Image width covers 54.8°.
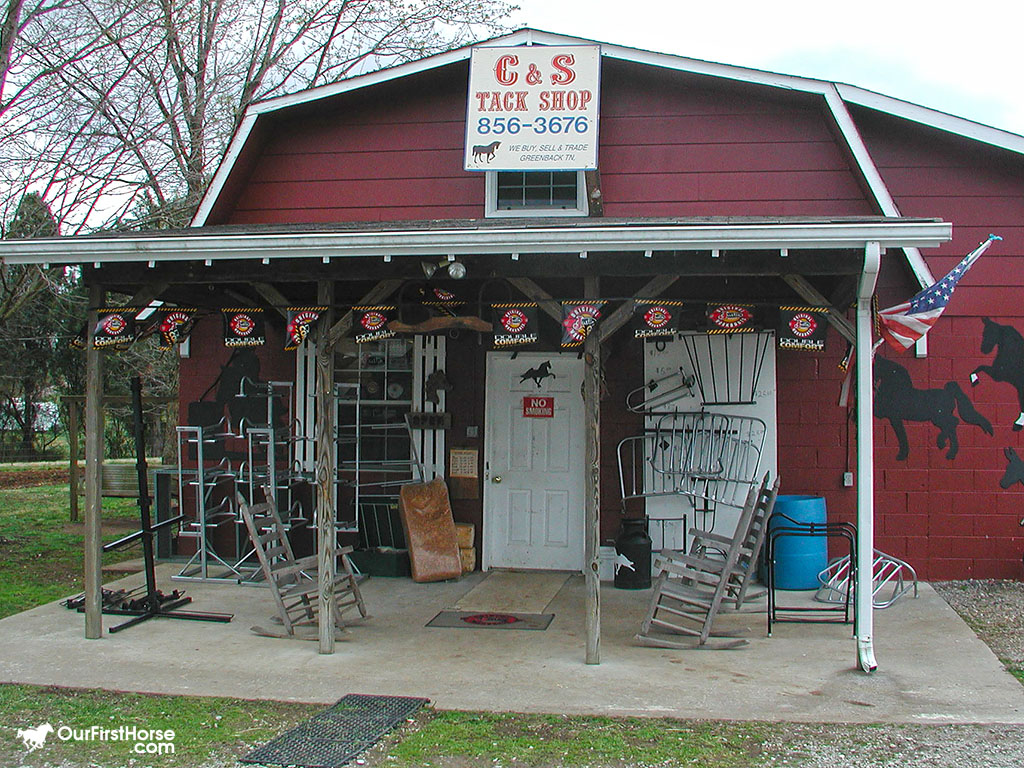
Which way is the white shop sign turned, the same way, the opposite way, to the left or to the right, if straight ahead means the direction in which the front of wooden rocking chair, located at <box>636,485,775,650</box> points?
to the left

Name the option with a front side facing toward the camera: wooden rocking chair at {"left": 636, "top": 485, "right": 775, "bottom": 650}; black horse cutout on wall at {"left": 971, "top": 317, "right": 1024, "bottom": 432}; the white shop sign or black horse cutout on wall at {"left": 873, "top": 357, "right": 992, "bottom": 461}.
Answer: the white shop sign

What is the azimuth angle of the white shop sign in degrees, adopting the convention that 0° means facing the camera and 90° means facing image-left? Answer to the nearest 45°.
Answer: approximately 0°

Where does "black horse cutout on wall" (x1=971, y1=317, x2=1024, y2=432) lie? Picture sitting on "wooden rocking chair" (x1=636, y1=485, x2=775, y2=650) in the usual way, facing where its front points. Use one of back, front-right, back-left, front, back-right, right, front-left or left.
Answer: back-right

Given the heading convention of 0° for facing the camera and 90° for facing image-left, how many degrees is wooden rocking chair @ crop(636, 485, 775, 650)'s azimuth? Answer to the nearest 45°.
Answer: approximately 90°

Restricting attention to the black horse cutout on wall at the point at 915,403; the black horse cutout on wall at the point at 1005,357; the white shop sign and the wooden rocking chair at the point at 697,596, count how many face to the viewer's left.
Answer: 3

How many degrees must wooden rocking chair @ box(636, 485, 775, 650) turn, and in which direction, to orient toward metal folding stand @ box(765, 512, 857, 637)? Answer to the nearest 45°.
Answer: approximately 135° to its right

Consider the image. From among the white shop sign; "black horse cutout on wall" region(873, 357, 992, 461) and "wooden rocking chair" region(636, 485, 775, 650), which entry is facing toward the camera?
the white shop sign

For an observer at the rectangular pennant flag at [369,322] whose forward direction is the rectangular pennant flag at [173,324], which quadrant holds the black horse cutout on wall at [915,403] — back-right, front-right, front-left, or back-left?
back-right
